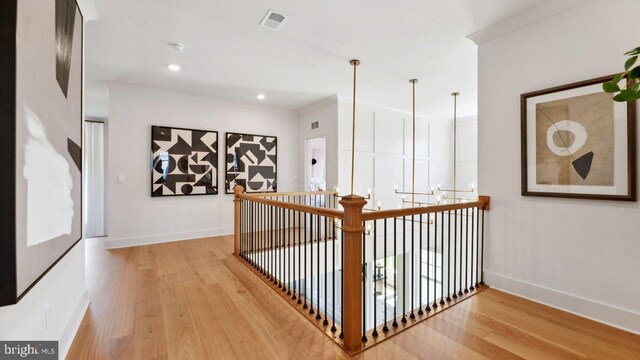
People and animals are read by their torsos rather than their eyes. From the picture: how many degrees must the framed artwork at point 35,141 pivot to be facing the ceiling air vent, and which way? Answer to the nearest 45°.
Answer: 0° — it already faces it

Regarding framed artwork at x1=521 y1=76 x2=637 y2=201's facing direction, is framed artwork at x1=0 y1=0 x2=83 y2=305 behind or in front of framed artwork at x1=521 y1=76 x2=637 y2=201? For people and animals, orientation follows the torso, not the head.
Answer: in front

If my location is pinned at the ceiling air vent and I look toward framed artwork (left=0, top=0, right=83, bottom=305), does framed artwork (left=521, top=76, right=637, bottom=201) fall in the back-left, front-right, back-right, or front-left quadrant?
back-left

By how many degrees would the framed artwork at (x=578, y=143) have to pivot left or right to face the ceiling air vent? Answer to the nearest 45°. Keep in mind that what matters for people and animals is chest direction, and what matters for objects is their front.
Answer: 0° — it already faces it

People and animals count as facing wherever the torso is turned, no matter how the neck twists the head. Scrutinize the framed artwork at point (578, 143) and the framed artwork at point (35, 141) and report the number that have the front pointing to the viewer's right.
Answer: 1

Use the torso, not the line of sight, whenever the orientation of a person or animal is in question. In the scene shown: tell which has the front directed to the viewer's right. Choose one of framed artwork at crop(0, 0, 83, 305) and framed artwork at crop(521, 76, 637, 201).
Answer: framed artwork at crop(0, 0, 83, 305)

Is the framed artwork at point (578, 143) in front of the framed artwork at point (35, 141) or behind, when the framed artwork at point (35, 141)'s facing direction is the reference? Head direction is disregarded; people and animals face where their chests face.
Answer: in front

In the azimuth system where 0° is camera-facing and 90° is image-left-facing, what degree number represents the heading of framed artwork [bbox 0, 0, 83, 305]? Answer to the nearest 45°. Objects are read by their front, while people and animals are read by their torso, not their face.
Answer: approximately 270°
